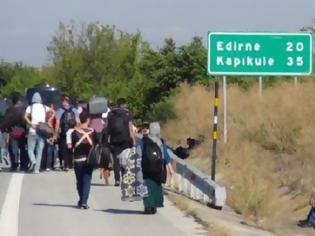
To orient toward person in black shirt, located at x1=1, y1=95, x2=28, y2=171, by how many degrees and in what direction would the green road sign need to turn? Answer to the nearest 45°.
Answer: approximately 90° to its right

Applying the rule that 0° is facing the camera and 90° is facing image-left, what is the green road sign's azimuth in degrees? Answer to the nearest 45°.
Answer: approximately 0°

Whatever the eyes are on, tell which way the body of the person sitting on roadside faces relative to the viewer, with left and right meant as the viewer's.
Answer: facing to the left of the viewer

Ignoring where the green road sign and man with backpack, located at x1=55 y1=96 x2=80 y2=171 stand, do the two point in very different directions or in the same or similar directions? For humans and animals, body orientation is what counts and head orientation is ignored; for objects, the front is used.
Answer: very different directions

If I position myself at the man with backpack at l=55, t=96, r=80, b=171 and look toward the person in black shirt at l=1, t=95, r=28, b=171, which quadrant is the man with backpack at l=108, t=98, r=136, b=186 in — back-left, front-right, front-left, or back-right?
back-left

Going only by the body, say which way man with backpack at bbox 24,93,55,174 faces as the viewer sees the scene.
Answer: away from the camera

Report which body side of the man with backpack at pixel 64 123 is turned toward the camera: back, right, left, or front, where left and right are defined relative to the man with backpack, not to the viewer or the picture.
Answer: back

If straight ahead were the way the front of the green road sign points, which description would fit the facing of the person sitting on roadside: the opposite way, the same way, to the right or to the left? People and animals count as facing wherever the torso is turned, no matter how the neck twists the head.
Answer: to the right

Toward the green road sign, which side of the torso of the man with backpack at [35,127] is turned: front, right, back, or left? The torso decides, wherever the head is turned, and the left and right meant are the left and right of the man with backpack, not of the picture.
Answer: right

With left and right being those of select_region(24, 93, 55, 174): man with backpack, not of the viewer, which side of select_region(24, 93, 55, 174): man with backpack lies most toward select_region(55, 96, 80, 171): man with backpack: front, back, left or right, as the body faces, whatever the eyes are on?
right

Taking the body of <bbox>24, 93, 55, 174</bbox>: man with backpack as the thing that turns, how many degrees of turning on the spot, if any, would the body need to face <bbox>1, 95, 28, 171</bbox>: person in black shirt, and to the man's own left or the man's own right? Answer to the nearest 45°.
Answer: approximately 45° to the man's own left
